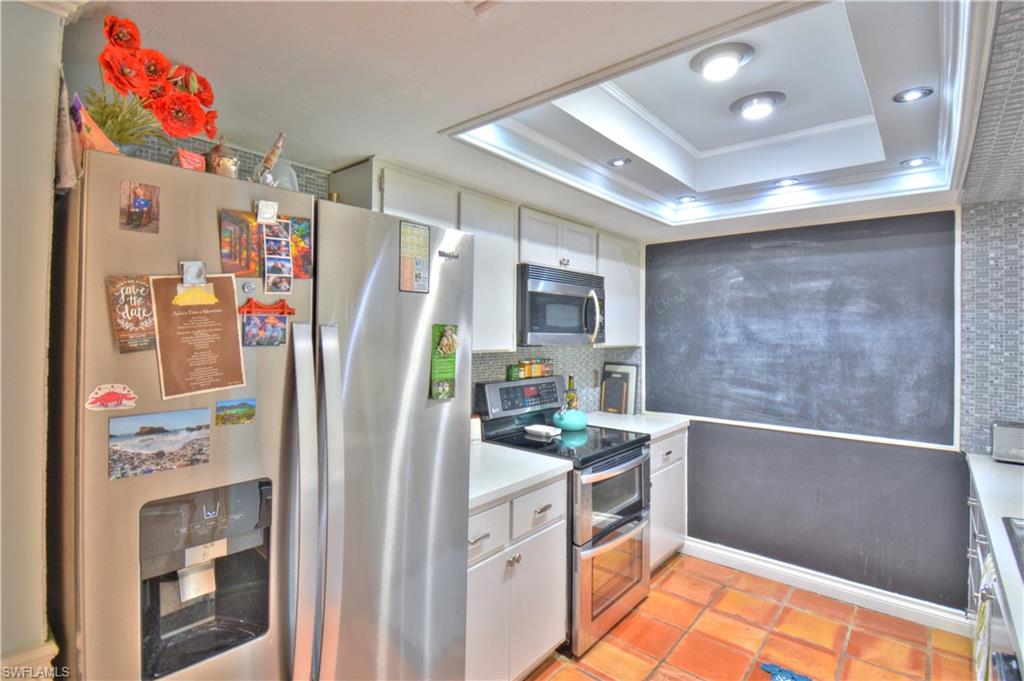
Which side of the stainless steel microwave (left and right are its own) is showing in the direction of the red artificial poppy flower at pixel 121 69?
right

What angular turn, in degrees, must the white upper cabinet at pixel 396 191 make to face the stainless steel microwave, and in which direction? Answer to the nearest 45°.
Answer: approximately 90° to its left

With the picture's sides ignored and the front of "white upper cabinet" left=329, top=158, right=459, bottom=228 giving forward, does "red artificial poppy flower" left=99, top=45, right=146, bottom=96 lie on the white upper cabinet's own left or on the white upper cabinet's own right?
on the white upper cabinet's own right

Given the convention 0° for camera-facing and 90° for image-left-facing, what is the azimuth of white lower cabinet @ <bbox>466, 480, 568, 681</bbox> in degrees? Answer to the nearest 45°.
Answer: approximately 315°

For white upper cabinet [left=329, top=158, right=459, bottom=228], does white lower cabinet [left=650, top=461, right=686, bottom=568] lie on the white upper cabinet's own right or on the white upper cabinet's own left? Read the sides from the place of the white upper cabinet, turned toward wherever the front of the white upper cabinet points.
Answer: on the white upper cabinet's own left

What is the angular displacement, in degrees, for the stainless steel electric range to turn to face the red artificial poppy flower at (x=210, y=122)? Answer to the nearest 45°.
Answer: approximately 90° to its right

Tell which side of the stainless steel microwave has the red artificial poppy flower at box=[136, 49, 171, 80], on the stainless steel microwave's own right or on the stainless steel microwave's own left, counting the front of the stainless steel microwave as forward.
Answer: on the stainless steel microwave's own right

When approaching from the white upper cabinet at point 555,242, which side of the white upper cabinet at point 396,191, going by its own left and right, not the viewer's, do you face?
left

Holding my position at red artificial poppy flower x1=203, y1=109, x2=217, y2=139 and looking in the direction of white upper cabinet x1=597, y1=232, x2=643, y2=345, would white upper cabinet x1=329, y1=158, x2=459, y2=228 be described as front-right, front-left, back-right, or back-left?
front-left

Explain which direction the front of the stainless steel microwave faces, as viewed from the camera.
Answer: facing the viewer and to the right of the viewer
